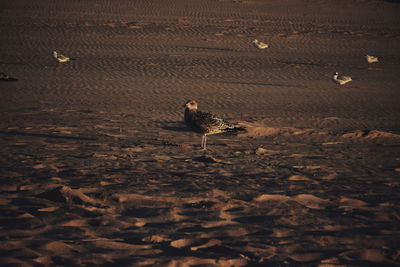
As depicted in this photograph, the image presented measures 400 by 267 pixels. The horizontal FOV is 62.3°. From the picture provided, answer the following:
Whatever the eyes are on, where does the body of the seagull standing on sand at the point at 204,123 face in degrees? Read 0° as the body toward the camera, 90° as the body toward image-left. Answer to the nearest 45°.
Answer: approximately 90°
